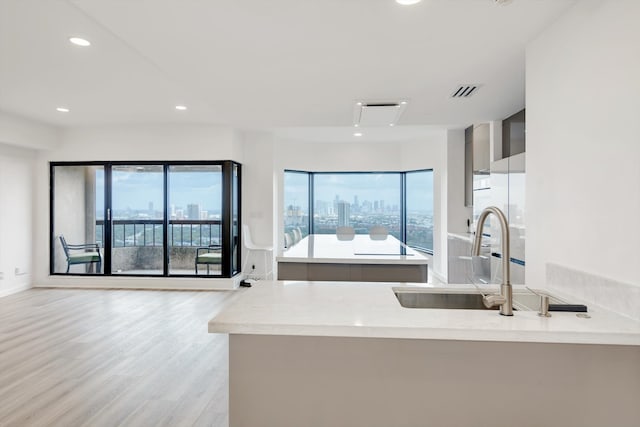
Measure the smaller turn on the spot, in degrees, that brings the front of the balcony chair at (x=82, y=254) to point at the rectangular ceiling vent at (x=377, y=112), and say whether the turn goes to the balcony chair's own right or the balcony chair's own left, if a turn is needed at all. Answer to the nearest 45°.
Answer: approximately 45° to the balcony chair's own right

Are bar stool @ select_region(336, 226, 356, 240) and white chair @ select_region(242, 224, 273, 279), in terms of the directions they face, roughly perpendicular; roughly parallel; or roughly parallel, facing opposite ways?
roughly perpendicular

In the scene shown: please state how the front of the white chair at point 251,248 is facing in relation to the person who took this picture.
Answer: facing to the right of the viewer

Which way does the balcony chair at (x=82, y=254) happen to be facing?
to the viewer's right

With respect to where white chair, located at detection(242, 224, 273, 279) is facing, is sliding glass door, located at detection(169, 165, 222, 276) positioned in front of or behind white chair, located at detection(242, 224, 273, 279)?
behind

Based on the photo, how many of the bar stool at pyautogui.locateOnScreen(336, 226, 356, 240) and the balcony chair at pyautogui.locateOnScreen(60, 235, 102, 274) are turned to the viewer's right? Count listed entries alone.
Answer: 1

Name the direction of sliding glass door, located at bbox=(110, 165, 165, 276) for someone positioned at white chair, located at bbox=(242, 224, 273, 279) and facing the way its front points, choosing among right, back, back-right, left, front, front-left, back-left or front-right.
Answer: back

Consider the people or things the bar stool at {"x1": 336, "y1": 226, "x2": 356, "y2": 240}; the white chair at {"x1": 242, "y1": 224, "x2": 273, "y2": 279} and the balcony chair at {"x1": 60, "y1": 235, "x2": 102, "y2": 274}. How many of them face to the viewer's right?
2
